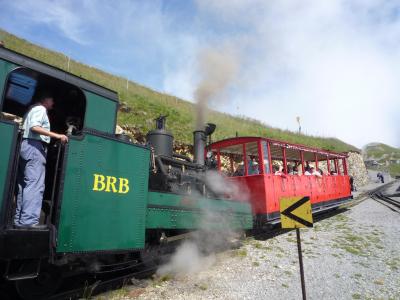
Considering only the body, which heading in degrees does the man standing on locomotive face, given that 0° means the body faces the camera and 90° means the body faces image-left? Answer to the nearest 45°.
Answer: approximately 270°

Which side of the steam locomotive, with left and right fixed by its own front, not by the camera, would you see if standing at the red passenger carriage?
front

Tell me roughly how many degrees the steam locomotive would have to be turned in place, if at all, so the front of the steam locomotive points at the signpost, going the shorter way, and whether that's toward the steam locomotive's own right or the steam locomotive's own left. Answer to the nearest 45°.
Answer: approximately 45° to the steam locomotive's own right

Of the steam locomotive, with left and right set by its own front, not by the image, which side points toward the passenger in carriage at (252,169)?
front

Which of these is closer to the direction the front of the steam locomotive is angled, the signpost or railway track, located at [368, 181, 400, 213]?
the railway track

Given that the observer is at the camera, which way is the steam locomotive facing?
facing away from the viewer and to the right of the viewer

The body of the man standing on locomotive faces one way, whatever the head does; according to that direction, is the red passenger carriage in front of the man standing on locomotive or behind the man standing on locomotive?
in front

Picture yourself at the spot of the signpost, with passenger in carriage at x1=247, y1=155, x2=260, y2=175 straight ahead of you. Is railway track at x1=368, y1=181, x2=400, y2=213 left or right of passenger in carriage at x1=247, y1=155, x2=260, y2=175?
right
